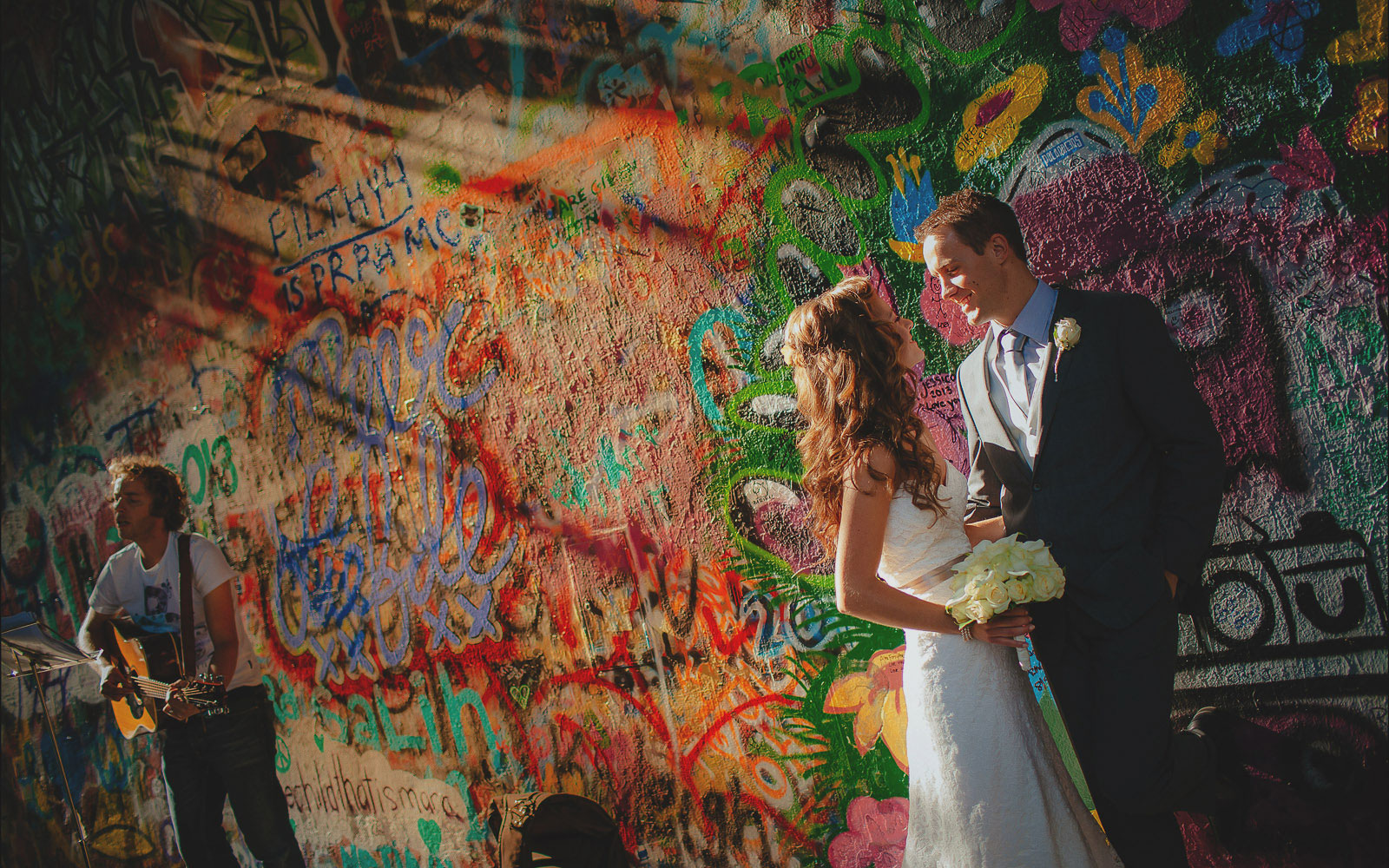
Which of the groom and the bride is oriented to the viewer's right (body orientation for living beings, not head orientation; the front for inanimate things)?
the bride

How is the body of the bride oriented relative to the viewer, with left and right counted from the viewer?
facing to the right of the viewer

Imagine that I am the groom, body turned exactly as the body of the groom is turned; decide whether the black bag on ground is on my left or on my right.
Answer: on my right

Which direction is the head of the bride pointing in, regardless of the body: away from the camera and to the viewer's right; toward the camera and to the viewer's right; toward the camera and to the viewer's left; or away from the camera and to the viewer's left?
away from the camera and to the viewer's right

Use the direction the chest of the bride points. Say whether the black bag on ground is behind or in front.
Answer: behind

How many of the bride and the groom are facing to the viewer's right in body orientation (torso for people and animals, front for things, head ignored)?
1

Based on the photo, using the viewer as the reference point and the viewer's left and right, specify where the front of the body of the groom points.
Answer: facing the viewer and to the left of the viewer
